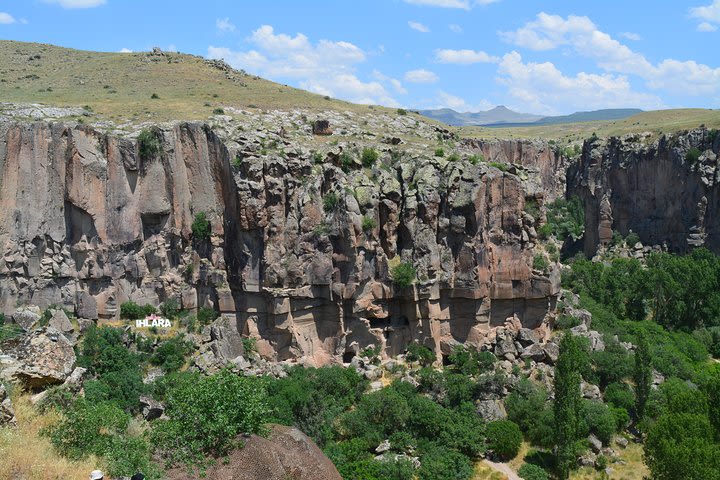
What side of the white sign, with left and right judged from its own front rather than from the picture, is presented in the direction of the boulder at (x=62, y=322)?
right

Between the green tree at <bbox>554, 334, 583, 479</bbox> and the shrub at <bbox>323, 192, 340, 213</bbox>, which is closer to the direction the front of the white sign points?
the green tree

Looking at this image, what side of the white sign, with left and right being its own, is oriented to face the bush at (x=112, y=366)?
front

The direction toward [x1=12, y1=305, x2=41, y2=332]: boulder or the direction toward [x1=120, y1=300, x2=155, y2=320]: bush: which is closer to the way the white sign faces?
the boulder

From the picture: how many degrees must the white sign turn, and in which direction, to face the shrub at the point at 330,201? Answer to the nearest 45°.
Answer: approximately 90° to its left

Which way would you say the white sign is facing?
toward the camera

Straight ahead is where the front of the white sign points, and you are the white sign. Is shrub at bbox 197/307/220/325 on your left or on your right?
on your left

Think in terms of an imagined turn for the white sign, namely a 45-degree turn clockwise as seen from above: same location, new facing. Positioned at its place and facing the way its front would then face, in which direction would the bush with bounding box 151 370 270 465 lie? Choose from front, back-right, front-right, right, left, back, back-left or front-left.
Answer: front-left

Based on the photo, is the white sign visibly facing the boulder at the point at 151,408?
yes

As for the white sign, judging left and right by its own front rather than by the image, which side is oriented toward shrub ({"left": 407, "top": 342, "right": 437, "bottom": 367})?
left

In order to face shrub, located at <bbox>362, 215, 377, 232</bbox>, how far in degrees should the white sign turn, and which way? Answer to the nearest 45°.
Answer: approximately 90° to its left

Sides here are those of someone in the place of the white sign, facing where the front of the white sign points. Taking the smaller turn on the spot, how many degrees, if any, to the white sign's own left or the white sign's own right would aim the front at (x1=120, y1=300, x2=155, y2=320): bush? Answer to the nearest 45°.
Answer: approximately 135° to the white sign's own right

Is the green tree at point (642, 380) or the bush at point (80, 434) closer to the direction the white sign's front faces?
the bush

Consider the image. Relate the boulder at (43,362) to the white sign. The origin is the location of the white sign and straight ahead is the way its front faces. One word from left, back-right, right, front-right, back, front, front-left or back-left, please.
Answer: front

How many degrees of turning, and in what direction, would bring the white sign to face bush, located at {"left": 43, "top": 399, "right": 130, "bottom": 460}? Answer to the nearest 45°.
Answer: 0° — it already faces it

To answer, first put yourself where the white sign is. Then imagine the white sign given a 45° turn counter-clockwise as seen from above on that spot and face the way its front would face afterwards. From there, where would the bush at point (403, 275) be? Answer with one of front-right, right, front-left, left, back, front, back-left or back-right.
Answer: front-left
